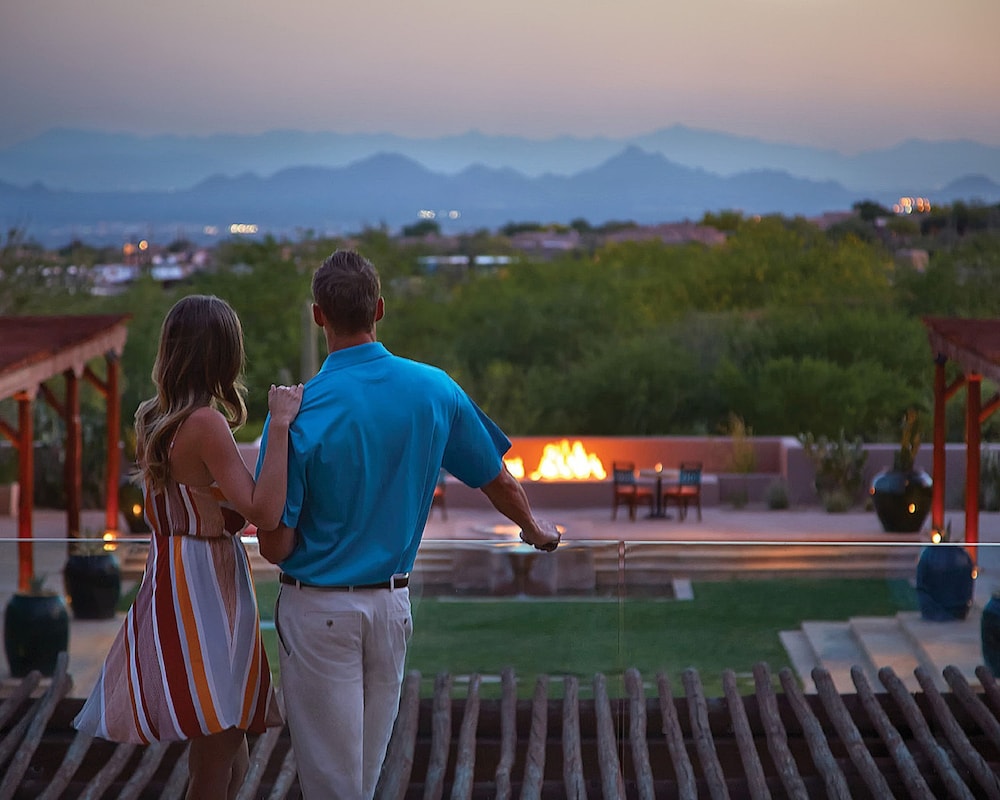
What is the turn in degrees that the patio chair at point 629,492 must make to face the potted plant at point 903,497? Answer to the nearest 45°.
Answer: approximately 45° to its right

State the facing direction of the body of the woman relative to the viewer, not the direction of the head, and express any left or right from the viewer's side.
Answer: facing away from the viewer and to the right of the viewer

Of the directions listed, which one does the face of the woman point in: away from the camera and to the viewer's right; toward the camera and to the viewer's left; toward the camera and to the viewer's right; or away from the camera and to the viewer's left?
away from the camera and to the viewer's right

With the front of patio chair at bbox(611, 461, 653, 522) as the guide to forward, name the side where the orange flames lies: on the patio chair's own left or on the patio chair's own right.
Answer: on the patio chair's own left

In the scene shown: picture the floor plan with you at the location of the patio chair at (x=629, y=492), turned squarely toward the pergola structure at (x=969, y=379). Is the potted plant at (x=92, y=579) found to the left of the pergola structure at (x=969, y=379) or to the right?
right

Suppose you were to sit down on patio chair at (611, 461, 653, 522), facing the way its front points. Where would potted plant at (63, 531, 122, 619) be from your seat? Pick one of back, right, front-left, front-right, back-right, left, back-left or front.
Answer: back-right

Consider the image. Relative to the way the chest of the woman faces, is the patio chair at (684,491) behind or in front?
in front

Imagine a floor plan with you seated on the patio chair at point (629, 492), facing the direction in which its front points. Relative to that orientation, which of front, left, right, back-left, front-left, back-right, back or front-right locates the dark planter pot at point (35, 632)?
back-right

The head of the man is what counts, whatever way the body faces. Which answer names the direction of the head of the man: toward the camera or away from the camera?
away from the camera

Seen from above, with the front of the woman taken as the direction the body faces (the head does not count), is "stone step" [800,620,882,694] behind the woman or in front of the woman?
in front
